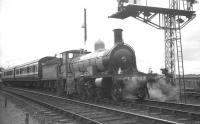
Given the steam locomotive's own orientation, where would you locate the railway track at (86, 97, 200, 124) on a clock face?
The railway track is roughly at 1 o'clock from the steam locomotive.

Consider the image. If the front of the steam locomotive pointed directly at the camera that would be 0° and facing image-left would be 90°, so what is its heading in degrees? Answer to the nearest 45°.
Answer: approximately 315°
